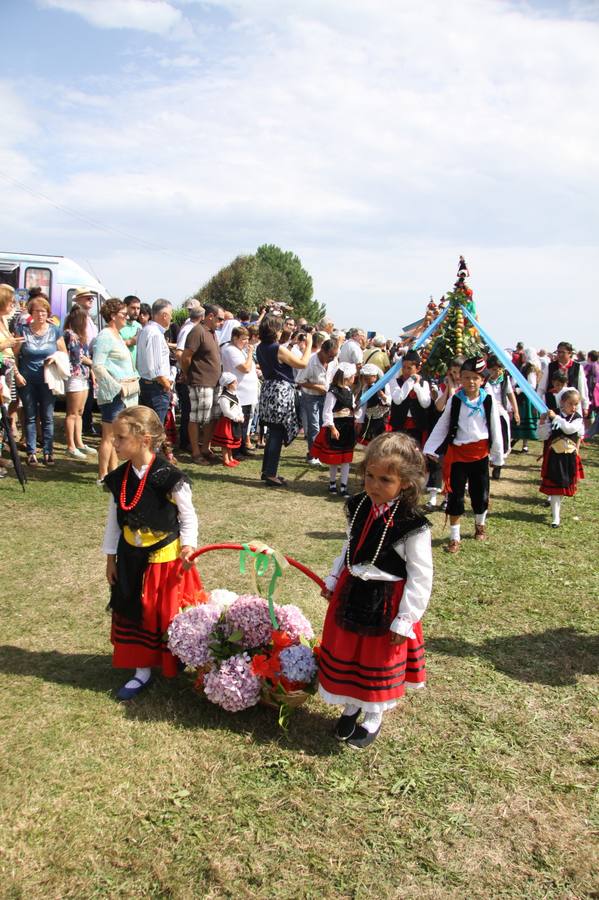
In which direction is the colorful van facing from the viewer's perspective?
to the viewer's right

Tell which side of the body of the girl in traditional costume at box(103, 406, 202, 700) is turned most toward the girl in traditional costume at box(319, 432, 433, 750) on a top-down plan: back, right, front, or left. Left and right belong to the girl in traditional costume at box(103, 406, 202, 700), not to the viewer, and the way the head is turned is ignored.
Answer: left

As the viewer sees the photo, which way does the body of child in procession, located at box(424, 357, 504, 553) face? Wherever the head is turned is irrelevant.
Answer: toward the camera

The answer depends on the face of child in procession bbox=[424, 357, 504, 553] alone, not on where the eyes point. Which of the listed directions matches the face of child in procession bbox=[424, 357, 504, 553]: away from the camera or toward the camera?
toward the camera

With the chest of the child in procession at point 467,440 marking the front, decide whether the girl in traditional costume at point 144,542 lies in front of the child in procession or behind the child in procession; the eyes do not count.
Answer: in front

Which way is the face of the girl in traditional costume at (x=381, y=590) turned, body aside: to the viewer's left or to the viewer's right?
to the viewer's left

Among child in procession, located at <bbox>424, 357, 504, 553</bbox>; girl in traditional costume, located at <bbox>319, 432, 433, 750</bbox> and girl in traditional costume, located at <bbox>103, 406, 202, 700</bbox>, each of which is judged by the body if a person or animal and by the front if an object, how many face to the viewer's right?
0

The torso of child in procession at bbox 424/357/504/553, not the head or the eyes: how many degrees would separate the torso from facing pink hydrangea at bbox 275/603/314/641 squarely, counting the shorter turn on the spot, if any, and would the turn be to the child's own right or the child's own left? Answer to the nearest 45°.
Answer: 0° — they already face it

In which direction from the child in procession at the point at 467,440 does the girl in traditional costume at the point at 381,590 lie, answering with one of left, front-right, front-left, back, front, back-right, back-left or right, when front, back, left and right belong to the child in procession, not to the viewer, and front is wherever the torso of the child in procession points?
front

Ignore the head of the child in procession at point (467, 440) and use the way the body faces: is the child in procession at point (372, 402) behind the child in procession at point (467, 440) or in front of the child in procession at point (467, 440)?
behind

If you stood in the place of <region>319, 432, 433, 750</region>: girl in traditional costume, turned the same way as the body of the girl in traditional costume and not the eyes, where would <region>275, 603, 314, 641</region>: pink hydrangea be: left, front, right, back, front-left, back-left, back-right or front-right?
right

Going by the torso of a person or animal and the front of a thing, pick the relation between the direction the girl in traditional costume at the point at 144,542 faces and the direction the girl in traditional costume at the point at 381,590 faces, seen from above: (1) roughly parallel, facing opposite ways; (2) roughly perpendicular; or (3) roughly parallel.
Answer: roughly parallel

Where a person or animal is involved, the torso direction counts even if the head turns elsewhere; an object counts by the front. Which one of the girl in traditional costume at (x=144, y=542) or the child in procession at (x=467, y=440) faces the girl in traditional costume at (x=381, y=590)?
the child in procession
